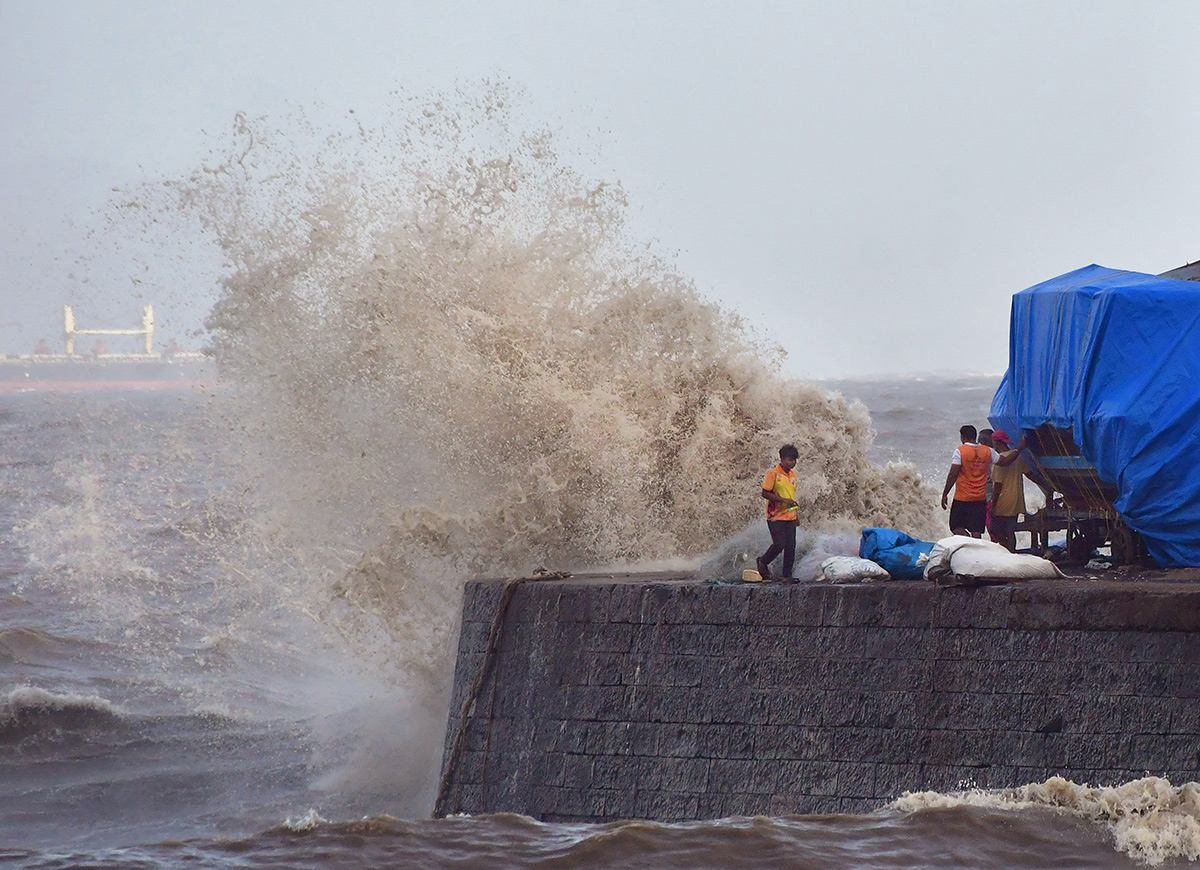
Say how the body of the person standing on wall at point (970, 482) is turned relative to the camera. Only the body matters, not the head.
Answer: away from the camera

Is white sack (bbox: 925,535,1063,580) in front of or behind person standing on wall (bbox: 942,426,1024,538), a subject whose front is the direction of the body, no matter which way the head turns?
behind

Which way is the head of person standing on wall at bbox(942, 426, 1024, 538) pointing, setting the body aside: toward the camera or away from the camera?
away from the camera

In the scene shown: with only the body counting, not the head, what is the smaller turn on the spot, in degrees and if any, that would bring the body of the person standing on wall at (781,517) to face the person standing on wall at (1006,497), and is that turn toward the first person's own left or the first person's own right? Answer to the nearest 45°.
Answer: approximately 90° to the first person's own left

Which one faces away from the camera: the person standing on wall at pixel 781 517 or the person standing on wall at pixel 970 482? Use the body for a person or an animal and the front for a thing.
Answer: the person standing on wall at pixel 970 482

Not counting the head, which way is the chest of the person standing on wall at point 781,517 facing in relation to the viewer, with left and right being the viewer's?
facing the viewer and to the right of the viewer

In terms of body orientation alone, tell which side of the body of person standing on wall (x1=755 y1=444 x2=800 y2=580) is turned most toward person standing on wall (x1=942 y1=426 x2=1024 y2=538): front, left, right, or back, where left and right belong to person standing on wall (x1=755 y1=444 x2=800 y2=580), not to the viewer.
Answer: left

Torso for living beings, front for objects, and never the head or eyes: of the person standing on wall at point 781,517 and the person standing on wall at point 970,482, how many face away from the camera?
1
